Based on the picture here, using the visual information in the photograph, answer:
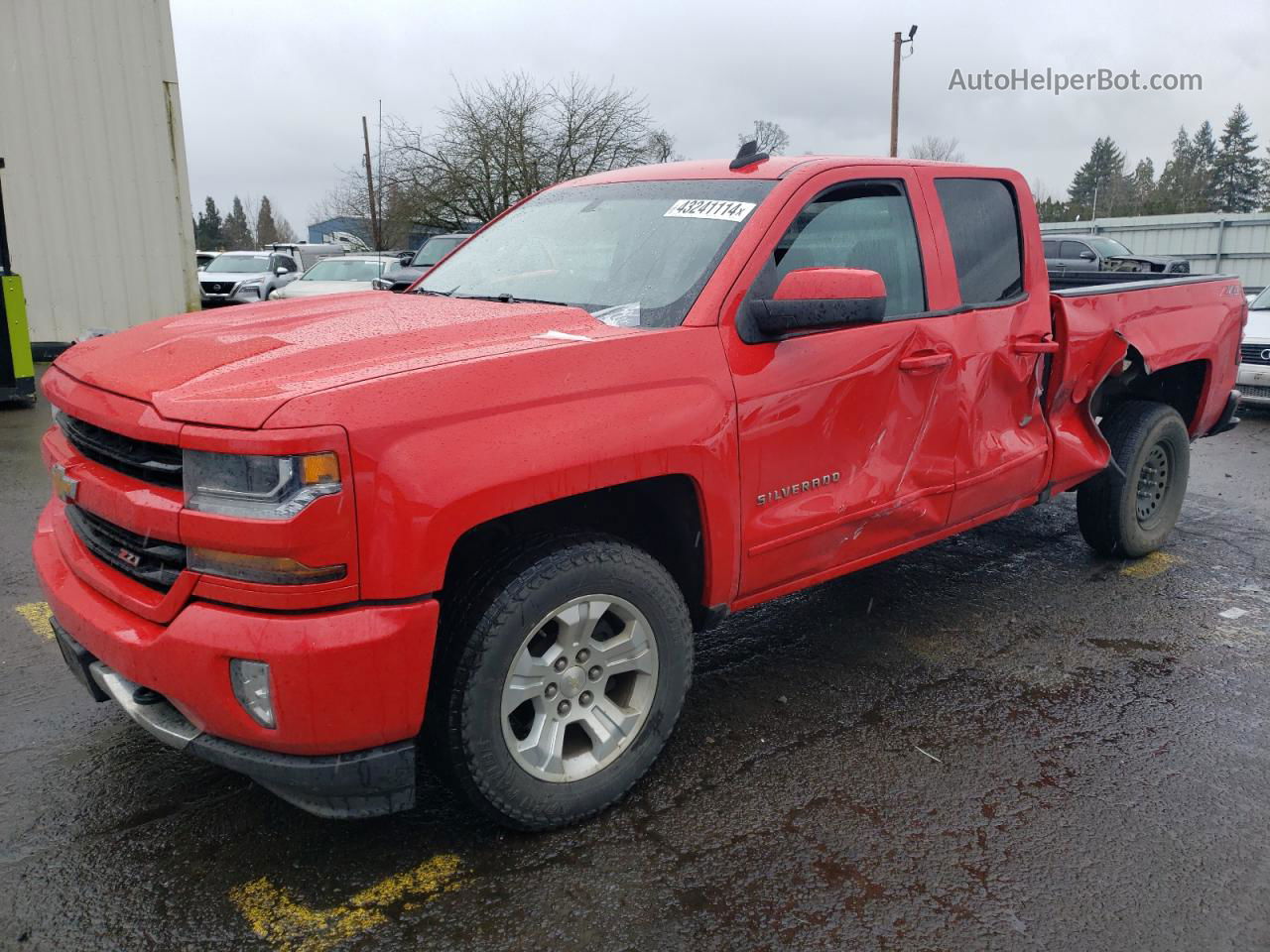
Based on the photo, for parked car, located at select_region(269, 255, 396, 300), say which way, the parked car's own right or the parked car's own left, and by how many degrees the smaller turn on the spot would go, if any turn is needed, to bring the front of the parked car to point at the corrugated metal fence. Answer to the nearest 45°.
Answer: approximately 135° to the parked car's own left

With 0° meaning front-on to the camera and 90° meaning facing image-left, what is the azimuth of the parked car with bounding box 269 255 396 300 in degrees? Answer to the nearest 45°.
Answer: approximately 45°

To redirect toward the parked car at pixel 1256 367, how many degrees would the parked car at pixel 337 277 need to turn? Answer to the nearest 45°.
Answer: approximately 90° to its left

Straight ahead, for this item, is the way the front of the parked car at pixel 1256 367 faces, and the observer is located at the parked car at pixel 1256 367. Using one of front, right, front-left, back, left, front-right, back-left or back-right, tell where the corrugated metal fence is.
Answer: back-right

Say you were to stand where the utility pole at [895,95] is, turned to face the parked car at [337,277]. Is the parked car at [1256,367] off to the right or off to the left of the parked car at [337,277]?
left

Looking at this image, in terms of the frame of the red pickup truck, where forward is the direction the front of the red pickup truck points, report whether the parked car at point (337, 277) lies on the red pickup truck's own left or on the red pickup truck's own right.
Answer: on the red pickup truck's own right

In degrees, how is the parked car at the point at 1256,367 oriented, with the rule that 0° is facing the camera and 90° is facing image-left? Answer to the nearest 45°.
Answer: approximately 45°

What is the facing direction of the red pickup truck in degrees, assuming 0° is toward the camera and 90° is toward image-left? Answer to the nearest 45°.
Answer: approximately 45°

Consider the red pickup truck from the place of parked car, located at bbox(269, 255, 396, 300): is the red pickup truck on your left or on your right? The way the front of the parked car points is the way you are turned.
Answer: on your left

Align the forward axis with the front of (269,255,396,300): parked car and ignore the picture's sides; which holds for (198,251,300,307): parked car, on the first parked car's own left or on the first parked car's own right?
on the first parked car's own right
